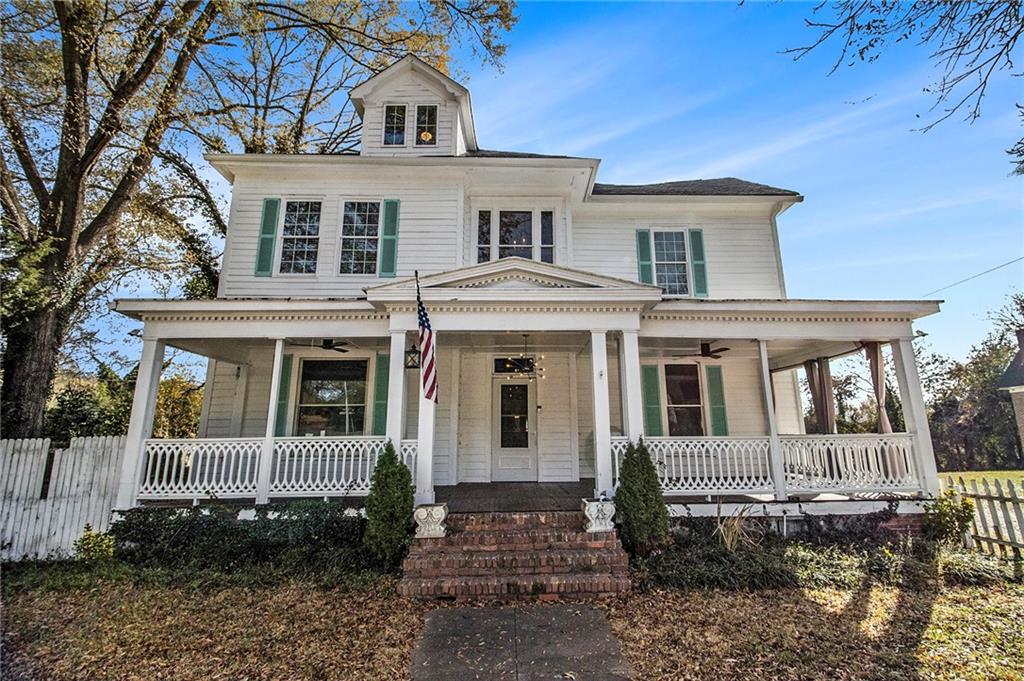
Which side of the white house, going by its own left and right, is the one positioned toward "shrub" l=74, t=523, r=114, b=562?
right

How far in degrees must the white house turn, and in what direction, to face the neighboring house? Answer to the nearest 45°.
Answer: approximately 90° to its left

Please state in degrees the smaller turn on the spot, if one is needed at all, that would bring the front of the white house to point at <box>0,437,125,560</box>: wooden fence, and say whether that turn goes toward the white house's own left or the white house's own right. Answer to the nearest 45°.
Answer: approximately 90° to the white house's own right

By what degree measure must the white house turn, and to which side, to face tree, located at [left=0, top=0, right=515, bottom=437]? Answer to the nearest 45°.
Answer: approximately 90° to its right

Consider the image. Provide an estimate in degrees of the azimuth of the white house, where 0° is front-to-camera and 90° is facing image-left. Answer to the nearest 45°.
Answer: approximately 0°

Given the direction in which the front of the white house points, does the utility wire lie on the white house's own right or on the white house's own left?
on the white house's own left

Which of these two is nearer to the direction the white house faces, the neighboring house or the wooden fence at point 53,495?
the wooden fence

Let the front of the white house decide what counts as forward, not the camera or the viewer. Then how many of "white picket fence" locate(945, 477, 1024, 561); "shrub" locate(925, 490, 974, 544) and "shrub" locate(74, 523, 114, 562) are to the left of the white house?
2

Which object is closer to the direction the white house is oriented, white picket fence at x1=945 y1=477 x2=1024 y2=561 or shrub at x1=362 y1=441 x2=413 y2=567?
the shrub

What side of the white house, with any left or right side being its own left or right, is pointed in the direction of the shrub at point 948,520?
left
